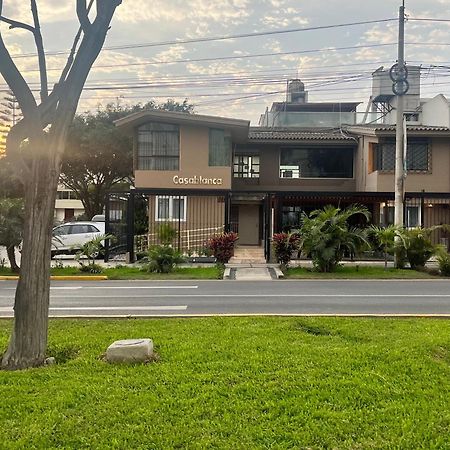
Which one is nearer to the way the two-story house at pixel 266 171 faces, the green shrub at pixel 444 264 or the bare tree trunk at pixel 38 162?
the bare tree trunk

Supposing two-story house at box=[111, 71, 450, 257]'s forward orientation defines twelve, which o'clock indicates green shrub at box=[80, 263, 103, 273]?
The green shrub is roughly at 1 o'clock from the two-story house.

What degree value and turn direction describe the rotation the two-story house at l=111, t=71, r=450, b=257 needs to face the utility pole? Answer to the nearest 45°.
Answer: approximately 45° to its left

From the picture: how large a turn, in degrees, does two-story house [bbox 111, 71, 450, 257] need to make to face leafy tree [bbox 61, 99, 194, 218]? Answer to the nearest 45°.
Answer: approximately 135° to its right

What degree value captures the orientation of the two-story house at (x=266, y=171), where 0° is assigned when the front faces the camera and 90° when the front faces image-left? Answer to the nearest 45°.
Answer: approximately 0°

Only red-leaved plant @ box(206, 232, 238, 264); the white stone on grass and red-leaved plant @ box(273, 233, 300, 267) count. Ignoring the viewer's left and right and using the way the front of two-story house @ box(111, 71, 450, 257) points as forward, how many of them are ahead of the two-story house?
3

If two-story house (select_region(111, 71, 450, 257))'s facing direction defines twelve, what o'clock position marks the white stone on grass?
The white stone on grass is roughly at 12 o'clock from the two-story house.

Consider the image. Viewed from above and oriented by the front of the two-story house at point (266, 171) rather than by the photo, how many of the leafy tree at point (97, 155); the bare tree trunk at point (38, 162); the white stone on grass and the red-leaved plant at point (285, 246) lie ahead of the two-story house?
3

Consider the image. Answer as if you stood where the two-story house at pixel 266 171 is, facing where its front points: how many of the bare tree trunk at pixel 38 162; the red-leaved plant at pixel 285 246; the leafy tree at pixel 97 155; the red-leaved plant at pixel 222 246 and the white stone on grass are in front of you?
4

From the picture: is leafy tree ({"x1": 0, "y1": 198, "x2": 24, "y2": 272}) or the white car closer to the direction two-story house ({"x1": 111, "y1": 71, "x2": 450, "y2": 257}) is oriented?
the leafy tree
